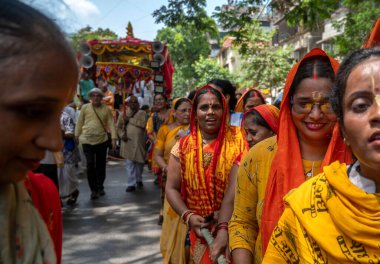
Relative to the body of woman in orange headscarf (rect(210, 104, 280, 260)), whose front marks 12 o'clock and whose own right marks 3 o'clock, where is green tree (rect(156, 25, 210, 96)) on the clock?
The green tree is roughly at 4 o'clock from the woman in orange headscarf.

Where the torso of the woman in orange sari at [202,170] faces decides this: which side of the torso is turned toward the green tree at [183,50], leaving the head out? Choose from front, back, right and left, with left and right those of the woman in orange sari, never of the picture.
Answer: back

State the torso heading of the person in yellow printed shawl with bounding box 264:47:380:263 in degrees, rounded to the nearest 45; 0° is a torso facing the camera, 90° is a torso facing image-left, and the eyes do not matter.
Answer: approximately 0°

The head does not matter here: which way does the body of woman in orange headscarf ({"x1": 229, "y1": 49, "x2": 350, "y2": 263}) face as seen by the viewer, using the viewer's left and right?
facing the viewer

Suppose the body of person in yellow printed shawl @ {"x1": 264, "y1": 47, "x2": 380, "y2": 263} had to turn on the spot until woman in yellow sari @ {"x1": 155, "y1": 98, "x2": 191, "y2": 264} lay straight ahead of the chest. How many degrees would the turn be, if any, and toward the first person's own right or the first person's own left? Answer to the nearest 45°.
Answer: approximately 135° to the first person's own right

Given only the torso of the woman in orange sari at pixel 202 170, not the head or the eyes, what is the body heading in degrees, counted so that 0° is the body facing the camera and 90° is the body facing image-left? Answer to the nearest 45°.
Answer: approximately 0°

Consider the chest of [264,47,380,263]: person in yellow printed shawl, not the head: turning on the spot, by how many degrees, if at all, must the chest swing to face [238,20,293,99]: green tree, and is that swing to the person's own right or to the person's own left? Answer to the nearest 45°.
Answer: approximately 180°

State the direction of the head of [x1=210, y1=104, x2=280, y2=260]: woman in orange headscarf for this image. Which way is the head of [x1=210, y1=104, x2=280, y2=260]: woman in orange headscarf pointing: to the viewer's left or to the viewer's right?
to the viewer's left

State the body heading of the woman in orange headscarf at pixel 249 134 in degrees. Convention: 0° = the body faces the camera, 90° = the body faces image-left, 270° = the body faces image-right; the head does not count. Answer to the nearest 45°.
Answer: approximately 45°

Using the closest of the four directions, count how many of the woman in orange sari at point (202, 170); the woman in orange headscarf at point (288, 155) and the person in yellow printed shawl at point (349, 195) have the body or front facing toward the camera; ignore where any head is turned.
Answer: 3

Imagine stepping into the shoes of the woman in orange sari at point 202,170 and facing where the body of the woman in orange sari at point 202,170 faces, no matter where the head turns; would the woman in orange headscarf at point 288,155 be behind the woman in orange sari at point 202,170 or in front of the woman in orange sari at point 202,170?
in front

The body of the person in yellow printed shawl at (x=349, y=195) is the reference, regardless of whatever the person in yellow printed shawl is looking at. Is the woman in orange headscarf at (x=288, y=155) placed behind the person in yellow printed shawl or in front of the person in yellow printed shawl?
behind
